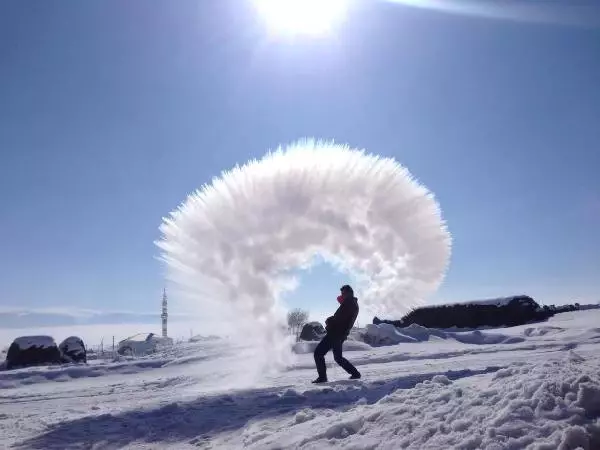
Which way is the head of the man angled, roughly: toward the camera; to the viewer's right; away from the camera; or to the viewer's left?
to the viewer's left

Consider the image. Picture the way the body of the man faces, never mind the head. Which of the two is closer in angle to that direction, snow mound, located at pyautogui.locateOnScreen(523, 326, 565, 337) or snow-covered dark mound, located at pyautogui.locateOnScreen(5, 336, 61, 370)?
the snow-covered dark mound

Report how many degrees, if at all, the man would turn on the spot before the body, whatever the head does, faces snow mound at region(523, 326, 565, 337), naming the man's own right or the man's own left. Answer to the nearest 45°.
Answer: approximately 135° to the man's own right

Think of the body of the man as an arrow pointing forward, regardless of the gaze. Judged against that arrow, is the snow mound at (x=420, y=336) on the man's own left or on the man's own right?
on the man's own right

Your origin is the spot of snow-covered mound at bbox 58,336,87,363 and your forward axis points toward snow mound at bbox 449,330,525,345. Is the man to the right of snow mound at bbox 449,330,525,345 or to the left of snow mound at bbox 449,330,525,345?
right

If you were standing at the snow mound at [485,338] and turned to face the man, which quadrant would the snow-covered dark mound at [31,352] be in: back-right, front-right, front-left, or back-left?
front-right

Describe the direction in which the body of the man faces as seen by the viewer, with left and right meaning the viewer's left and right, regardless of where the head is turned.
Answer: facing to the left of the viewer

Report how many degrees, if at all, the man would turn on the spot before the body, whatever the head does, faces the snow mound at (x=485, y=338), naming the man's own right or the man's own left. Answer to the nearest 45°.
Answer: approximately 135° to the man's own right

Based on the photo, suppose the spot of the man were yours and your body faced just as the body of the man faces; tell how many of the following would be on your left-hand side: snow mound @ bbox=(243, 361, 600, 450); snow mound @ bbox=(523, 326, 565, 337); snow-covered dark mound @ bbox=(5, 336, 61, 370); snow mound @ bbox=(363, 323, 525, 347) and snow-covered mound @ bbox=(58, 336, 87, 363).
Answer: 1

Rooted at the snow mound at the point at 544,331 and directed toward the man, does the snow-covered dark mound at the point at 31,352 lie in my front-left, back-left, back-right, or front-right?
front-right

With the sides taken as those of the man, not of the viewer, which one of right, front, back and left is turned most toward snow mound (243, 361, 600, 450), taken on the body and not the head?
left

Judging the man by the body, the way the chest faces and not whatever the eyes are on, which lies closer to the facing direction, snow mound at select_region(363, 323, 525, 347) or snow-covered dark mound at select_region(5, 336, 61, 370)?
the snow-covered dark mound

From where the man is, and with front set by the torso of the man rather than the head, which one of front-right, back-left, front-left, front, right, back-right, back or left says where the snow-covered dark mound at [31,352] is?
front-right
